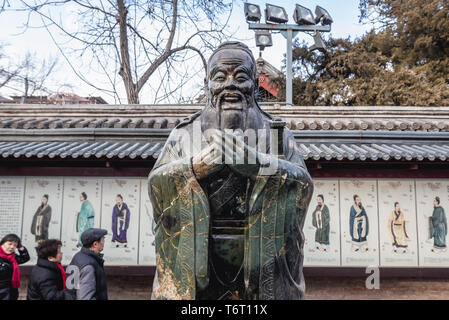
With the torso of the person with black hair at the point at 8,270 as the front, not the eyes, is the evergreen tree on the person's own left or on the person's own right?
on the person's own left

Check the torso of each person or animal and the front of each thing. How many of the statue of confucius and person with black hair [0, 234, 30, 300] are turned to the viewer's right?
0

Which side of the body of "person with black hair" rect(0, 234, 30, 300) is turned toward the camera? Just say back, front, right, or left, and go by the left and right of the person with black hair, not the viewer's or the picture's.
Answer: front

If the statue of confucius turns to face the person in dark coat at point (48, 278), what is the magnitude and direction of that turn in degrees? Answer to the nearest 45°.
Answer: approximately 135° to its right

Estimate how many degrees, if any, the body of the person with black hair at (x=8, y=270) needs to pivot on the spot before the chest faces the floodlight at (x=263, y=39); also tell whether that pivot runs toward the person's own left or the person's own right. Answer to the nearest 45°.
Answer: approximately 135° to the person's own left

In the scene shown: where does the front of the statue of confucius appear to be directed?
toward the camera
